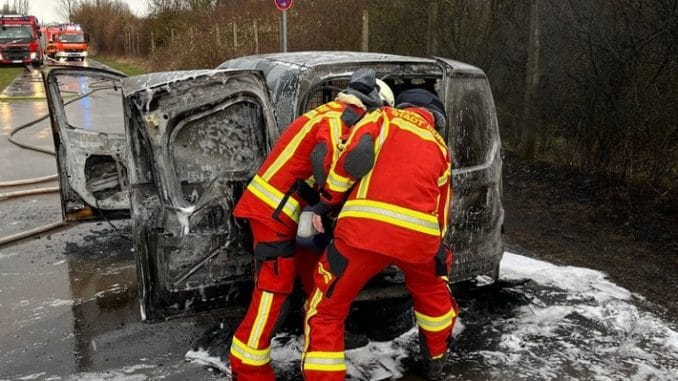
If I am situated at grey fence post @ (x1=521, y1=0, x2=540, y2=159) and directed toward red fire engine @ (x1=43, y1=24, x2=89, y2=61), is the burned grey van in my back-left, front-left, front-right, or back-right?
back-left

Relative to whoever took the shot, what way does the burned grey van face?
facing away from the viewer and to the left of the viewer

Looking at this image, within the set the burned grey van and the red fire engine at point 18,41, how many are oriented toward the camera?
1

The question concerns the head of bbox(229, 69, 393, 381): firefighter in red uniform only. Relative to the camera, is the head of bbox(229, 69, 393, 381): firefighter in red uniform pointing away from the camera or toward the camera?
away from the camera

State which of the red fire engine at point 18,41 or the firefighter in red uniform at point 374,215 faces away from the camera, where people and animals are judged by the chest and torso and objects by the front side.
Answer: the firefighter in red uniform

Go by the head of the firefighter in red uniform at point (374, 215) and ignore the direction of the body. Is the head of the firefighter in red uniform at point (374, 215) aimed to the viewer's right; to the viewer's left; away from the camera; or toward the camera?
away from the camera

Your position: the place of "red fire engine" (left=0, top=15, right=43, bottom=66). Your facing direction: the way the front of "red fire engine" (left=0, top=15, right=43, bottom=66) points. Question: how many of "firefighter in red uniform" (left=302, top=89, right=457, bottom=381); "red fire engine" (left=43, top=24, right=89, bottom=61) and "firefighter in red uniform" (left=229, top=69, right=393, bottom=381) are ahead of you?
2

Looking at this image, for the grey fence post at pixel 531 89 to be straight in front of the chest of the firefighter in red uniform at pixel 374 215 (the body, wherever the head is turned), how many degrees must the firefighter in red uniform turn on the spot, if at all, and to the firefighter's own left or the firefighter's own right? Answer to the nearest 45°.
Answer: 0° — they already face it

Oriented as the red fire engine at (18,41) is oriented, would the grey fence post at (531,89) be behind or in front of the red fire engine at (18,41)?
in front

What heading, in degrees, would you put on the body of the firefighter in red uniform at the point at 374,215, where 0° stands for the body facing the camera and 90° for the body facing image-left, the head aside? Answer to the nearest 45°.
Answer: approximately 180°

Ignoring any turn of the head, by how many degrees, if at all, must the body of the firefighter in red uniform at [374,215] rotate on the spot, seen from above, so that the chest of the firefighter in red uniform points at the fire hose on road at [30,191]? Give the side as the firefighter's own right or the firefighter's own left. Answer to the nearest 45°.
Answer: approximately 45° to the firefighter's own left

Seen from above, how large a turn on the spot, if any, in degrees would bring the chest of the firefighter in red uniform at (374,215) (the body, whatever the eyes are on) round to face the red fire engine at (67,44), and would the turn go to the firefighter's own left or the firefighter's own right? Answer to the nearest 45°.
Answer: approximately 45° to the firefighter's own left
